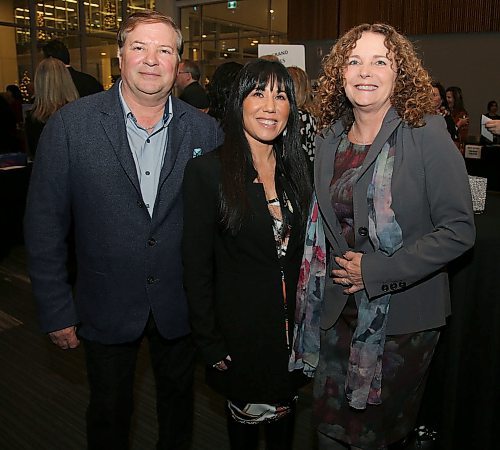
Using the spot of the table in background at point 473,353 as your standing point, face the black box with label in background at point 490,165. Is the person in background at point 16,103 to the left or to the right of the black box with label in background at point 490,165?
left

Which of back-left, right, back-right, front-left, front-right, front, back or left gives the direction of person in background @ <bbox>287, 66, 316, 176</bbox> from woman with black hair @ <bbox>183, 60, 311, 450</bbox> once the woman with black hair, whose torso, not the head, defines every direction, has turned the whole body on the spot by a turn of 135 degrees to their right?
right

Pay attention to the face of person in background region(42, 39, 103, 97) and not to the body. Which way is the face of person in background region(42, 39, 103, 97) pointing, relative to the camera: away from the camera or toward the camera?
away from the camera

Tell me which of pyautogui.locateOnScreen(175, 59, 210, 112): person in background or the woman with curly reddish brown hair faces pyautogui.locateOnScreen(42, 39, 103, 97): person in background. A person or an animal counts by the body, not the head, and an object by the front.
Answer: pyautogui.locateOnScreen(175, 59, 210, 112): person in background

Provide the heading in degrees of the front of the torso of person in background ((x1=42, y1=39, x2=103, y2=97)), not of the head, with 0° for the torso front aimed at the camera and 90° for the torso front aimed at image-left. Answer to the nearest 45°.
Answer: approximately 180°

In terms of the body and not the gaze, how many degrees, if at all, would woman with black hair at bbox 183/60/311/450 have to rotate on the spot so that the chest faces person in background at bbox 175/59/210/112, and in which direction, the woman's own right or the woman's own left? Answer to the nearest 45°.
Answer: approximately 135° to the woman's own left
